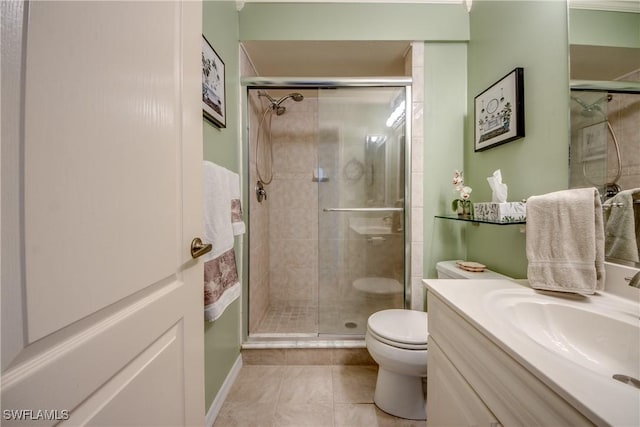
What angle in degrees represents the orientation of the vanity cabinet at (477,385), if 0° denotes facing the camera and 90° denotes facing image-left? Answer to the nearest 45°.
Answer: approximately 45°

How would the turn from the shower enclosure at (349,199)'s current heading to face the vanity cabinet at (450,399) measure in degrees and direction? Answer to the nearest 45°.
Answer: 0° — it already faces it

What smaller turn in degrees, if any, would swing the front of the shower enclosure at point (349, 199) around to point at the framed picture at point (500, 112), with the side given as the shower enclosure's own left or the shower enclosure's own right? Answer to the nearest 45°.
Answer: approximately 45° to the shower enclosure's own left

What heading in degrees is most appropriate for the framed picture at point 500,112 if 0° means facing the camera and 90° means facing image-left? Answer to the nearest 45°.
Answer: approximately 45°
